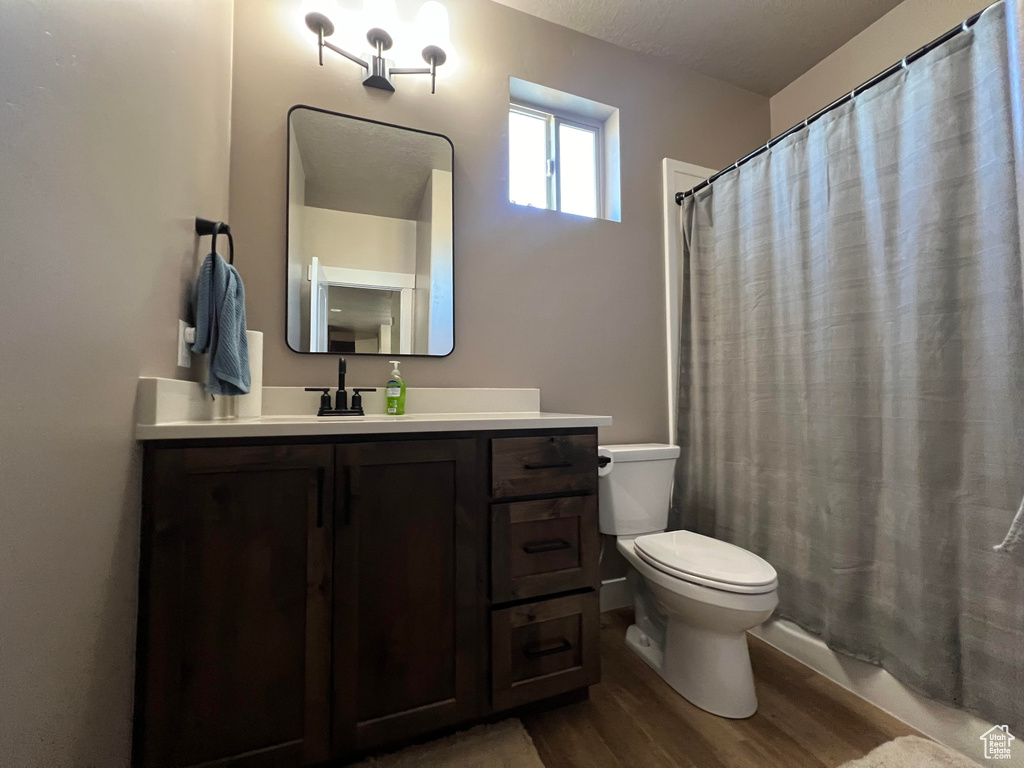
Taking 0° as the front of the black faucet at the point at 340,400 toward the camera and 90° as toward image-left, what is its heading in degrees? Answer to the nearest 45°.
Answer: approximately 0°

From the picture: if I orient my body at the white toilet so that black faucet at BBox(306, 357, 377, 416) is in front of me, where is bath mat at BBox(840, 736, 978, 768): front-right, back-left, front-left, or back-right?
back-left

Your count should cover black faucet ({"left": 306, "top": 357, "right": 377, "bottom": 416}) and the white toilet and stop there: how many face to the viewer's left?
0

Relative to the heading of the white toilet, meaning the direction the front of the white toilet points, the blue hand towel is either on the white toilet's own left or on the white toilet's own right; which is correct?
on the white toilet's own right

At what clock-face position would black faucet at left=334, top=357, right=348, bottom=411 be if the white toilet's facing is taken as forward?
The black faucet is roughly at 4 o'clock from the white toilet.
